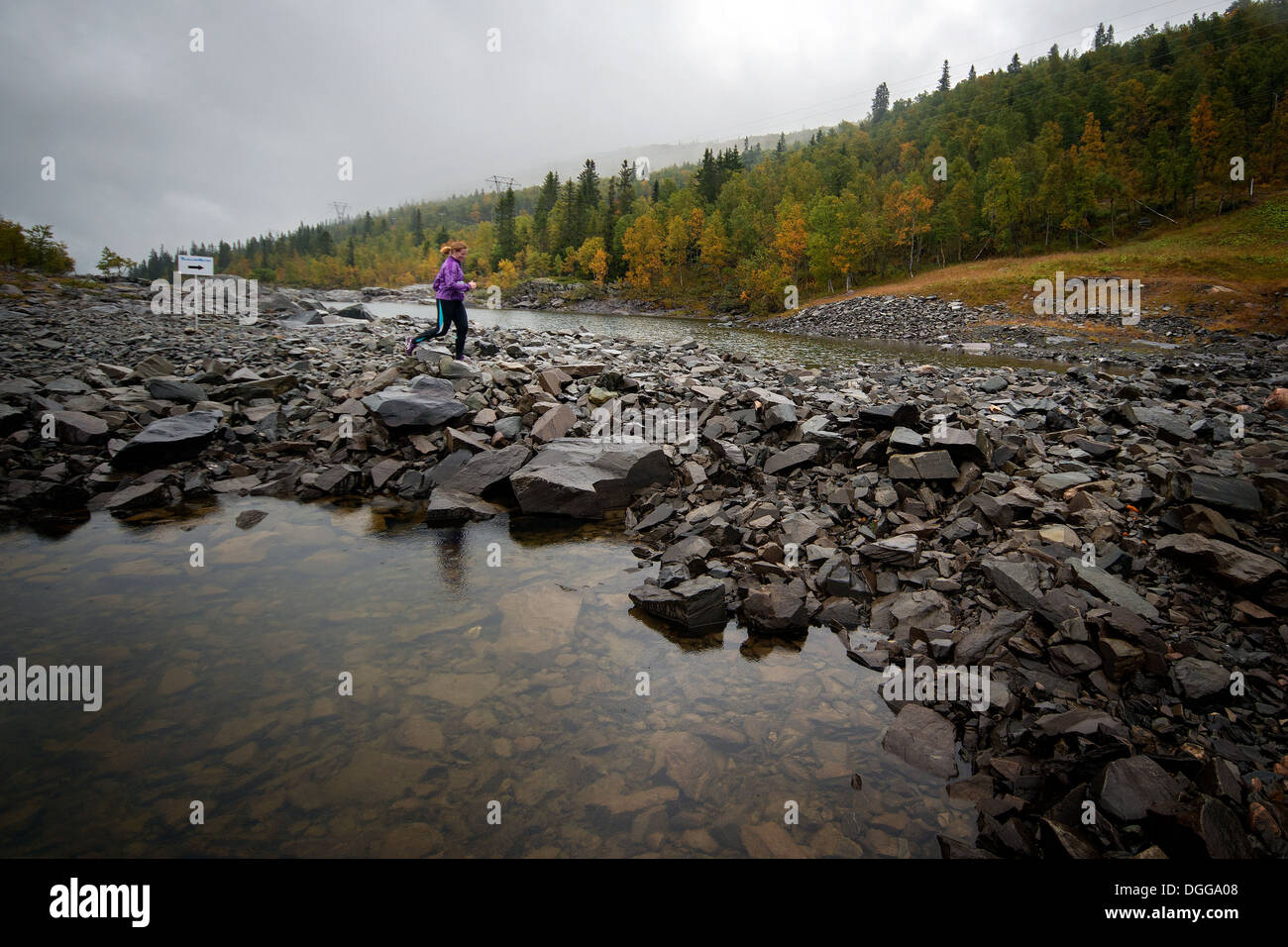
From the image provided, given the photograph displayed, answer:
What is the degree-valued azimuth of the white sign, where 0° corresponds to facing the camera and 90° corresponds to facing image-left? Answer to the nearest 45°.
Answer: approximately 0°

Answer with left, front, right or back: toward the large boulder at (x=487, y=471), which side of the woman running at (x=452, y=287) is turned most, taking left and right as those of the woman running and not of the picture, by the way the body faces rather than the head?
right

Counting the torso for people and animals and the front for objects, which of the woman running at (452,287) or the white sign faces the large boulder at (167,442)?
the white sign

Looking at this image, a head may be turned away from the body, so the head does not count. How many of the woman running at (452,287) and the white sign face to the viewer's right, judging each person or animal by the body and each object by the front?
1

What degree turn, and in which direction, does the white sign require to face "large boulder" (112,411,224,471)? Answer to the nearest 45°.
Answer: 0° — it already faces it

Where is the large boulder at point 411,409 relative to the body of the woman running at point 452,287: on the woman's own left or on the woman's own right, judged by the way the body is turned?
on the woman's own right

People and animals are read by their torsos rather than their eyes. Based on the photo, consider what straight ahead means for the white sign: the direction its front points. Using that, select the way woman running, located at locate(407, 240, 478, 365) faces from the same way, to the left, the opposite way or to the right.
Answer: to the left

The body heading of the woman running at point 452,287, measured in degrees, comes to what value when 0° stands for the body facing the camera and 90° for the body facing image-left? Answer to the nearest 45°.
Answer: approximately 270°

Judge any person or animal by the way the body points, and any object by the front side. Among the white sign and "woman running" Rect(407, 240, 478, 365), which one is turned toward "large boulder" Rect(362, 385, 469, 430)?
the white sign
